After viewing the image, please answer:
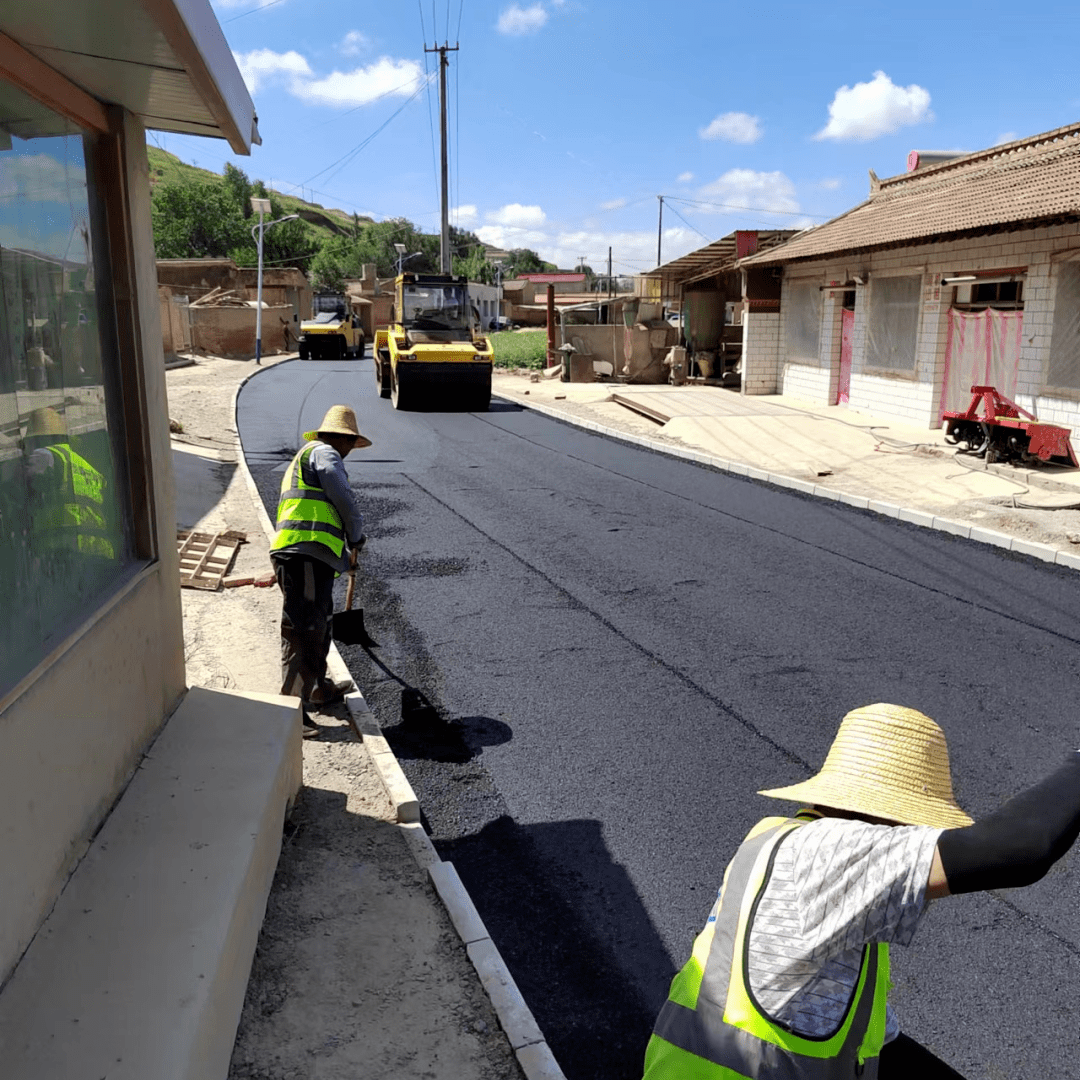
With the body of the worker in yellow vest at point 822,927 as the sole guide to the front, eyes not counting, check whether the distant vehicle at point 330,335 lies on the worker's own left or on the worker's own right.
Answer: on the worker's own left

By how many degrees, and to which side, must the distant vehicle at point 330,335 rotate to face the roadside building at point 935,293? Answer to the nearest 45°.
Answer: approximately 90° to its left

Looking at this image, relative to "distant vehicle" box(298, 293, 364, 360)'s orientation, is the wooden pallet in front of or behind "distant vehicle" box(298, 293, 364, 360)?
in front

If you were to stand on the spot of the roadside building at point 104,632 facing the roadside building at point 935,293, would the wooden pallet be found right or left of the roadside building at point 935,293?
left

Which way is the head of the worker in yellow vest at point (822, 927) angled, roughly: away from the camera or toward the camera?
away from the camera

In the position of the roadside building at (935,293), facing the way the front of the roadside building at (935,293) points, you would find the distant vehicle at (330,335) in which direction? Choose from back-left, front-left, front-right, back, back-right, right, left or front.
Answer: right

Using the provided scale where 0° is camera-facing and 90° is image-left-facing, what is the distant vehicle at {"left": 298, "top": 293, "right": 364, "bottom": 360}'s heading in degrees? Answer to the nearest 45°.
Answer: approximately 45°

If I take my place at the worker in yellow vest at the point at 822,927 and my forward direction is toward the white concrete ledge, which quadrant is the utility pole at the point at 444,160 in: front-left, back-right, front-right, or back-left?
front-right

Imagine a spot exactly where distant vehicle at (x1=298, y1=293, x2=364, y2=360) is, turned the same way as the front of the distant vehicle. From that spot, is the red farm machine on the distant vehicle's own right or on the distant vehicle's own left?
on the distant vehicle's own left

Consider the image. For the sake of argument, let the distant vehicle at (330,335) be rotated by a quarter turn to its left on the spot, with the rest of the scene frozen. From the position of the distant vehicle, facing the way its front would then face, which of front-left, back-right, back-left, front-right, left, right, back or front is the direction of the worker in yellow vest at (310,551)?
front-right

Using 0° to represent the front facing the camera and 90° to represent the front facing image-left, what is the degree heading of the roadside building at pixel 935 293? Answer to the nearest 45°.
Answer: approximately 45°

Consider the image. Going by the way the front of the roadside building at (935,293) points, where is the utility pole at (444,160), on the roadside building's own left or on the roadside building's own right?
on the roadside building's own right
